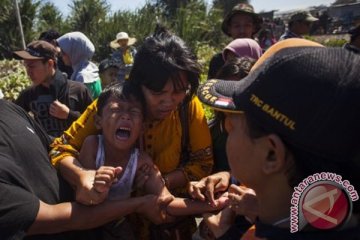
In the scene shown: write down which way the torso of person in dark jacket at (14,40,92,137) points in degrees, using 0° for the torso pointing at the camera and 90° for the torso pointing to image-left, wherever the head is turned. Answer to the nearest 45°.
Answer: approximately 45°

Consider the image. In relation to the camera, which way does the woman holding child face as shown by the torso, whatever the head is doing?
toward the camera

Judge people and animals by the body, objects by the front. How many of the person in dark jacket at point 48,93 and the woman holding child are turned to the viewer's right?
0

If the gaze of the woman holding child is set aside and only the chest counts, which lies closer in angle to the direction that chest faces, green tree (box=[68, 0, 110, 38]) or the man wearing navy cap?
the man wearing navy cap

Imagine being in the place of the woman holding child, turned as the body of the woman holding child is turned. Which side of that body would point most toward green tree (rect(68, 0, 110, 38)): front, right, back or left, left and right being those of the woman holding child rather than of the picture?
back

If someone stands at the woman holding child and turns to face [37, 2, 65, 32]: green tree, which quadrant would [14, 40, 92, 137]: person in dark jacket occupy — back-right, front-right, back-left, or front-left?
front-left

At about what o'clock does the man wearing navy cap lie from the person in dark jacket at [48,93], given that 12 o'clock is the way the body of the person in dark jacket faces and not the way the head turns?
The man wearing navy cap is roughly at 10 o'clock from the person in dark jacket.

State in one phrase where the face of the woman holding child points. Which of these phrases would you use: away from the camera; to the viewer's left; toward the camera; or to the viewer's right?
toward the camera

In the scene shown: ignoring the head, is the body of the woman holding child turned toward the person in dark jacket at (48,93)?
no

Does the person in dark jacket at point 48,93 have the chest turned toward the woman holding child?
no

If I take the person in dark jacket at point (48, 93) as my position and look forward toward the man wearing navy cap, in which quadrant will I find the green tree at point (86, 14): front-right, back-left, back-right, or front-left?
back-left

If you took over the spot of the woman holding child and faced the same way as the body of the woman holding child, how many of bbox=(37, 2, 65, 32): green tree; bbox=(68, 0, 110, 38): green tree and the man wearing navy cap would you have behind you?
2

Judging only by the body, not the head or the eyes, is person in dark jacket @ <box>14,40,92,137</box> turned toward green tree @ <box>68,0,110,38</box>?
no

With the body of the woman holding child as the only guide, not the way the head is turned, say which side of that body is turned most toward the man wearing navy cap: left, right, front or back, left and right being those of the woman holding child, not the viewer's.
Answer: front
